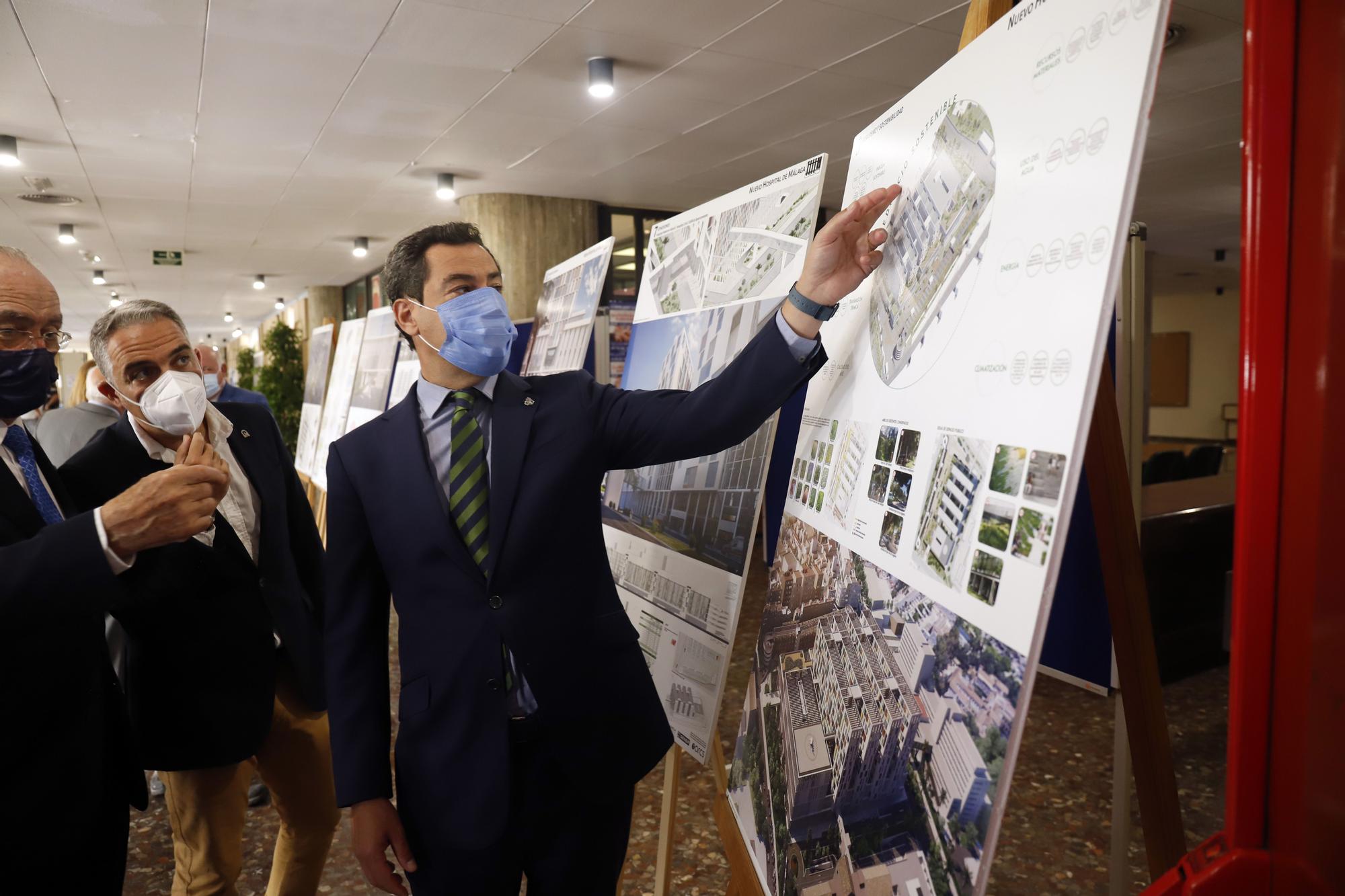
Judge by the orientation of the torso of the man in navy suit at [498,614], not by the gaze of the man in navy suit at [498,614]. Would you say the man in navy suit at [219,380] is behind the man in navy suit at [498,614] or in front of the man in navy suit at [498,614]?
behind

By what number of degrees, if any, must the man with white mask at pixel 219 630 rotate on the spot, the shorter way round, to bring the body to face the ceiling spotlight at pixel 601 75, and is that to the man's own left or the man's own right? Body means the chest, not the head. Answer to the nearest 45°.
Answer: approximately 90° to the man's own left

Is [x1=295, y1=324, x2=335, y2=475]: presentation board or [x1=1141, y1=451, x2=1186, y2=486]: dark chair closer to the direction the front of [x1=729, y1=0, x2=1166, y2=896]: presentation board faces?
the presentation board

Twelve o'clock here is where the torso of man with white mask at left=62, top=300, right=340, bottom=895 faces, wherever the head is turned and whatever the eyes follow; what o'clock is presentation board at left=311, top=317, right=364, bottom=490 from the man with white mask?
The presentation board is roughly at 8 o'clock from the man with white mask.

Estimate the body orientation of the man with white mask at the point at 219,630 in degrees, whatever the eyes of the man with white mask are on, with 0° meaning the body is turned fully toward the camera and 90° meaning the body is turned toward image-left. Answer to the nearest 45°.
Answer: approximately 315°

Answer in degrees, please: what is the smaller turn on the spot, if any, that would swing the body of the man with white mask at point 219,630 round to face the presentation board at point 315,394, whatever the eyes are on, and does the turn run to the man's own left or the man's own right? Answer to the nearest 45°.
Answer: approximately 135° to the man's own left

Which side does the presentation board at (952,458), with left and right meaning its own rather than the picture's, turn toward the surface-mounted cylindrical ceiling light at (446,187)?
right

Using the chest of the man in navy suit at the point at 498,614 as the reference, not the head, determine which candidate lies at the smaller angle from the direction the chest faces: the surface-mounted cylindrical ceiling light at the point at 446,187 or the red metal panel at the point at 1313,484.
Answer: the red metal panel

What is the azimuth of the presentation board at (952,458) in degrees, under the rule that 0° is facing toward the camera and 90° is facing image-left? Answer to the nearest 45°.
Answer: approximately 45°

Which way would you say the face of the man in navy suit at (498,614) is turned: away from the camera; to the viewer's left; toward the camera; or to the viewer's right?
to the viewer's right

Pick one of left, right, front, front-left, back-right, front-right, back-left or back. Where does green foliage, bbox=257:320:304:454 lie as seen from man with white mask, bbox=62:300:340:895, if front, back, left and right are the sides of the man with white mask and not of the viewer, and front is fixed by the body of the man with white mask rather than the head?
back-left

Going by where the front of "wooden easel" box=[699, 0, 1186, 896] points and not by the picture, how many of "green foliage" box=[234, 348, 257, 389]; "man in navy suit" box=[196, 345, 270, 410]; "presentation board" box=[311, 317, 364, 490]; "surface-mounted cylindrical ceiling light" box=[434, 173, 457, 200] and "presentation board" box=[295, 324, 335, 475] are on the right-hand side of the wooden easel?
5

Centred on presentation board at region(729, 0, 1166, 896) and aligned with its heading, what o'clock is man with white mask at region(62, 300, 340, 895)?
The man with white mask is roughly at 2 o'clock from the presentation board.

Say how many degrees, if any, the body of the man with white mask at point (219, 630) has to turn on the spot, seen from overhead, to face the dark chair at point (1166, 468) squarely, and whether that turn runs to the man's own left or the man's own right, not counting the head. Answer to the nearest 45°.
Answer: approximately 45° to the man's own left

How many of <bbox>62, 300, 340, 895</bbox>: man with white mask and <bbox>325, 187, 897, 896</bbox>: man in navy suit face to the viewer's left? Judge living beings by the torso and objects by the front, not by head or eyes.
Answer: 0

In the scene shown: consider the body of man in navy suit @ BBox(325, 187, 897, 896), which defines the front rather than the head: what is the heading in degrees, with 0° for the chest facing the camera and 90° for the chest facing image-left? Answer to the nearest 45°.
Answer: approximately 0°
